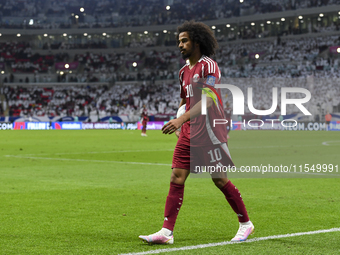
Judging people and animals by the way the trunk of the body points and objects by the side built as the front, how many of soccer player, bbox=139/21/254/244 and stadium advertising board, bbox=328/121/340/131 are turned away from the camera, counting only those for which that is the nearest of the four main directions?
0

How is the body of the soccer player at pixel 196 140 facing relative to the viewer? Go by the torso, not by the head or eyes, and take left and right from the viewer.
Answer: facing the viewer and to the left of the viewer

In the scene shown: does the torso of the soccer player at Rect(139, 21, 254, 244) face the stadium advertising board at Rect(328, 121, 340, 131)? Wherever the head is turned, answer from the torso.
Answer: no

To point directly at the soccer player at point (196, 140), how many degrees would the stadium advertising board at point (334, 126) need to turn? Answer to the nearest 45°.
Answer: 0° — it already faces them

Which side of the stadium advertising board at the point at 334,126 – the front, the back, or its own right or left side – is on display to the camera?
front
